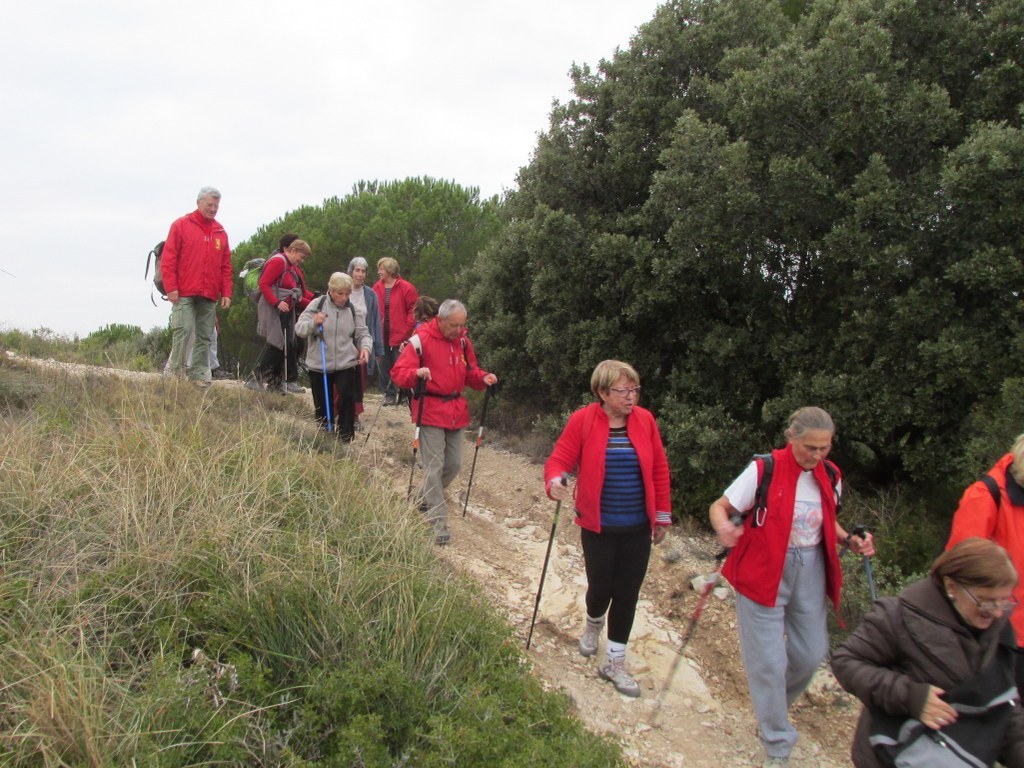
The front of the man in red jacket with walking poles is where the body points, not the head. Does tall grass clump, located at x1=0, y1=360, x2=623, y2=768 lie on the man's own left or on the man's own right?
on the man's own right

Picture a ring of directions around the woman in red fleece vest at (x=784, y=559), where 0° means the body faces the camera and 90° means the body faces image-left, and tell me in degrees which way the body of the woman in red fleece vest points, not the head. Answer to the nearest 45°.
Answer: approximately 315°

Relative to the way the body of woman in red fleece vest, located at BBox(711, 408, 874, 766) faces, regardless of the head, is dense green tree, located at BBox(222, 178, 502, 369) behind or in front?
behind

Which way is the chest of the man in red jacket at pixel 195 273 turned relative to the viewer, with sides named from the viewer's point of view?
facing the viewer and to the right of the viewer

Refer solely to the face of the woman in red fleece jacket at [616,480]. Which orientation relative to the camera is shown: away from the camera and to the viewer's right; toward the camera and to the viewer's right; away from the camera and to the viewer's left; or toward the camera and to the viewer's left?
toward the camera and to the viewer's right

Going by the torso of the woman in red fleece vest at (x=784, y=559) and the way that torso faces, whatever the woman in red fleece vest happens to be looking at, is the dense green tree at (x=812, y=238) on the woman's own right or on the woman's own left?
on the woman's own left

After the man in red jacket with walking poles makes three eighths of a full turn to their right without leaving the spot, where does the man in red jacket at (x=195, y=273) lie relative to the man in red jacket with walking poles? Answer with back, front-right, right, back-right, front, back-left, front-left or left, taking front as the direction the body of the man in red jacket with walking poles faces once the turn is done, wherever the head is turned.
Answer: front-right

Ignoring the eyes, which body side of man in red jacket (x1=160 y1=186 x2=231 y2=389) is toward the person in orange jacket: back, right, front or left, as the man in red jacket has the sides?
front

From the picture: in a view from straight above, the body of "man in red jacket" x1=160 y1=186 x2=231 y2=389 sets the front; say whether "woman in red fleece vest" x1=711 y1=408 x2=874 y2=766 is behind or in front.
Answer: in front

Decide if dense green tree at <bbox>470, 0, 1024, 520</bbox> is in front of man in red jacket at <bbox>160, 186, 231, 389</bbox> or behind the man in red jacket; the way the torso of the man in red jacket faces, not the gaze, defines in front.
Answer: in front

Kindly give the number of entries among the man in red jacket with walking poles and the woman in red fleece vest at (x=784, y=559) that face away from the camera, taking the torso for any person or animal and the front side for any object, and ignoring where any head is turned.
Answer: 0

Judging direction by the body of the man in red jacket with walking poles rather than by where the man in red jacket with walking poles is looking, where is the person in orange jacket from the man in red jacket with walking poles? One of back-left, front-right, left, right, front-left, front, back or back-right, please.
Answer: front
